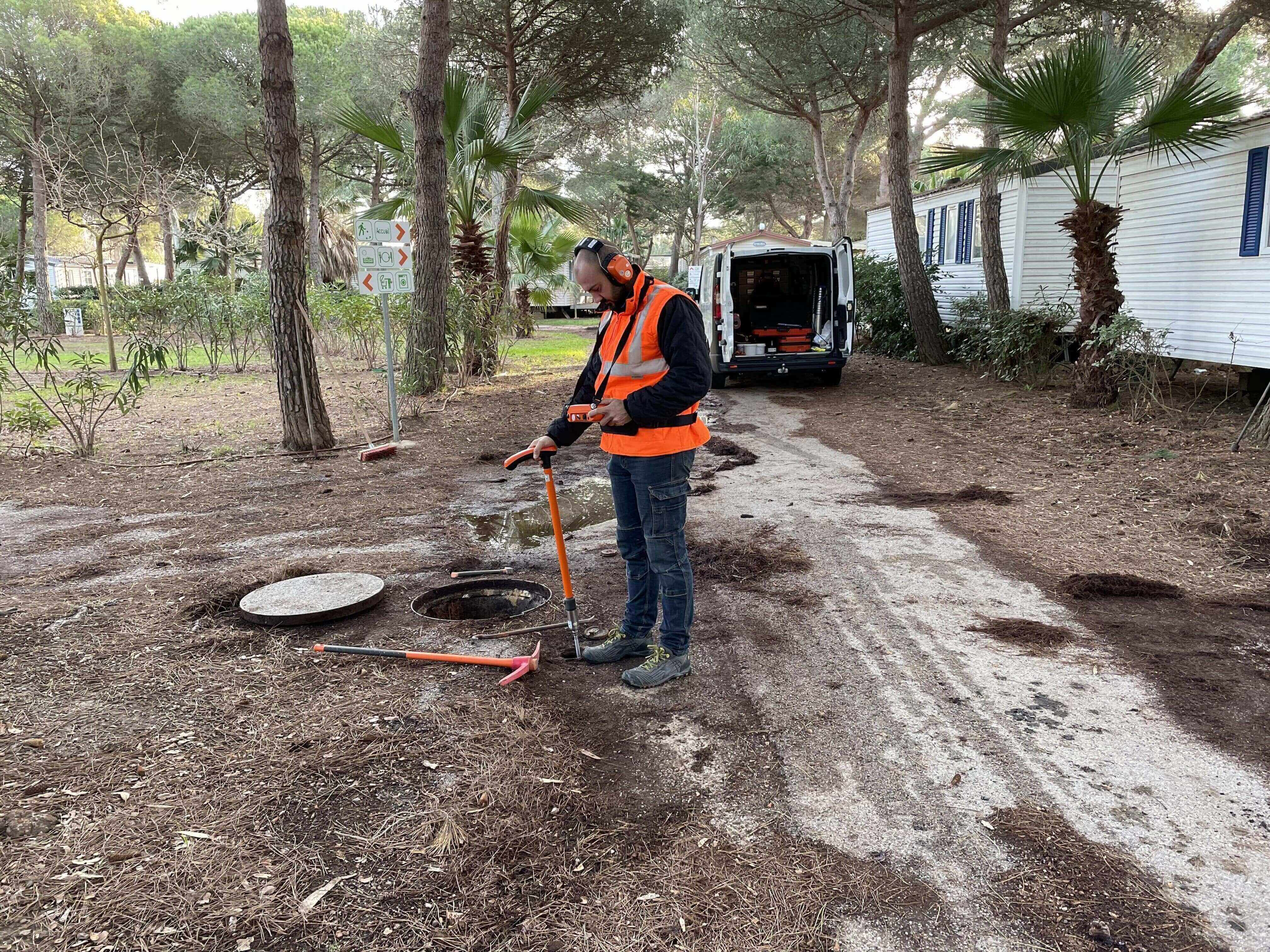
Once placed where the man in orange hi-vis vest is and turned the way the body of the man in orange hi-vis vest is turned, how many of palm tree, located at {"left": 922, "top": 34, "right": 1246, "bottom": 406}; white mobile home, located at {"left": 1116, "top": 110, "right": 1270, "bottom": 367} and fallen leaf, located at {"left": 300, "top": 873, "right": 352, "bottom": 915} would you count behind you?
2

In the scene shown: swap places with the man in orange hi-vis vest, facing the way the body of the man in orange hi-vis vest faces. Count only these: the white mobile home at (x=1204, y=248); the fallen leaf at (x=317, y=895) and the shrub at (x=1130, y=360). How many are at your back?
2

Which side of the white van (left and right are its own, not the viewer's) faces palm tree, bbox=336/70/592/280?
left

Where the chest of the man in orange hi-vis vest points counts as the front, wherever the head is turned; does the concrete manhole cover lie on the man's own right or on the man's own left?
on the man's own right

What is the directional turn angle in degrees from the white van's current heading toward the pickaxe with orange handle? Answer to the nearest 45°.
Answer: approximately 180°

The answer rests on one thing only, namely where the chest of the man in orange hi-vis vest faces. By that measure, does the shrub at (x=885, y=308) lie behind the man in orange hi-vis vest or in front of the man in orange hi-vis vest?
behind

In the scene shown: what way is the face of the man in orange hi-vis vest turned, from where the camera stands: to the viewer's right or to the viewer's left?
to the viewer's left

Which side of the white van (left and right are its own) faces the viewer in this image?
back

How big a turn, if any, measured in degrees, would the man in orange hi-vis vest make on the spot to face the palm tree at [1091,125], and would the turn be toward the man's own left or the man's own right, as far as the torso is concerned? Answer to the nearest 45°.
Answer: approximately 180°

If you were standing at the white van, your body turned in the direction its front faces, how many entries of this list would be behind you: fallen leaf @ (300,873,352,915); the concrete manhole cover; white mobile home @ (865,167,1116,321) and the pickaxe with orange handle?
3

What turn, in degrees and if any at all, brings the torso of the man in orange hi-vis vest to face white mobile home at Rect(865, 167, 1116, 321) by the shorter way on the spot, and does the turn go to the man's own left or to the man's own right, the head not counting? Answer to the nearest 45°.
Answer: approximately 180°

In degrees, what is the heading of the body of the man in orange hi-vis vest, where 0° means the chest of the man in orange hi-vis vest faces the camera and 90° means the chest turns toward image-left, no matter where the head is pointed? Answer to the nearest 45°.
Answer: approximately 45°

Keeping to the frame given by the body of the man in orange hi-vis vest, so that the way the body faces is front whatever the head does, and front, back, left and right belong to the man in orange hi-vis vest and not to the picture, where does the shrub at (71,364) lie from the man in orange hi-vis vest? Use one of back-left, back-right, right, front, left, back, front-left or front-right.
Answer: right

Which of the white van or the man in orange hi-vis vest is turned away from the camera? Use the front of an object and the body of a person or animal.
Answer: the white van

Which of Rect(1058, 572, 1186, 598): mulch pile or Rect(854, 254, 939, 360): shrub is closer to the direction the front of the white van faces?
the shrub
